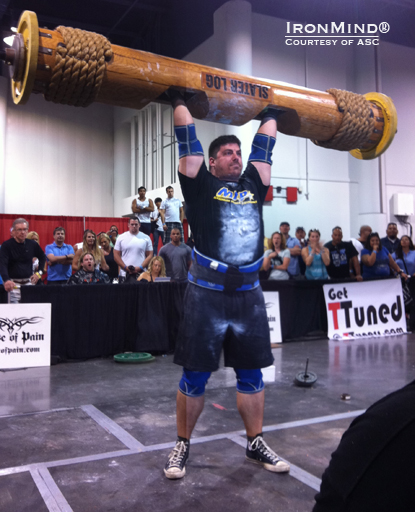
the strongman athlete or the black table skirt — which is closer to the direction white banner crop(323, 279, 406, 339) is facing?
the strongman athlete

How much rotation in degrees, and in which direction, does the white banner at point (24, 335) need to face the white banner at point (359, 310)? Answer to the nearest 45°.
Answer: approximately 90° to its left

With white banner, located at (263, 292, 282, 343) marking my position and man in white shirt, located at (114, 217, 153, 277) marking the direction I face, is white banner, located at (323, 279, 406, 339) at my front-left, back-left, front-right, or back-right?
back-right

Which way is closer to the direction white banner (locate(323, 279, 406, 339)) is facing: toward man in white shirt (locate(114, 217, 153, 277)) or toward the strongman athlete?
the strongman athlete

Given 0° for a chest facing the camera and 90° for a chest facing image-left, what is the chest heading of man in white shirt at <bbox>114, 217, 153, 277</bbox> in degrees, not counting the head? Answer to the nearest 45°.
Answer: approximately 0°

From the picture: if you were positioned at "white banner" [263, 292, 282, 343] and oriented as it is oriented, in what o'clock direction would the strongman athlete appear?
The strongman athlete is roughly at 12 o'clock from the white banner.
